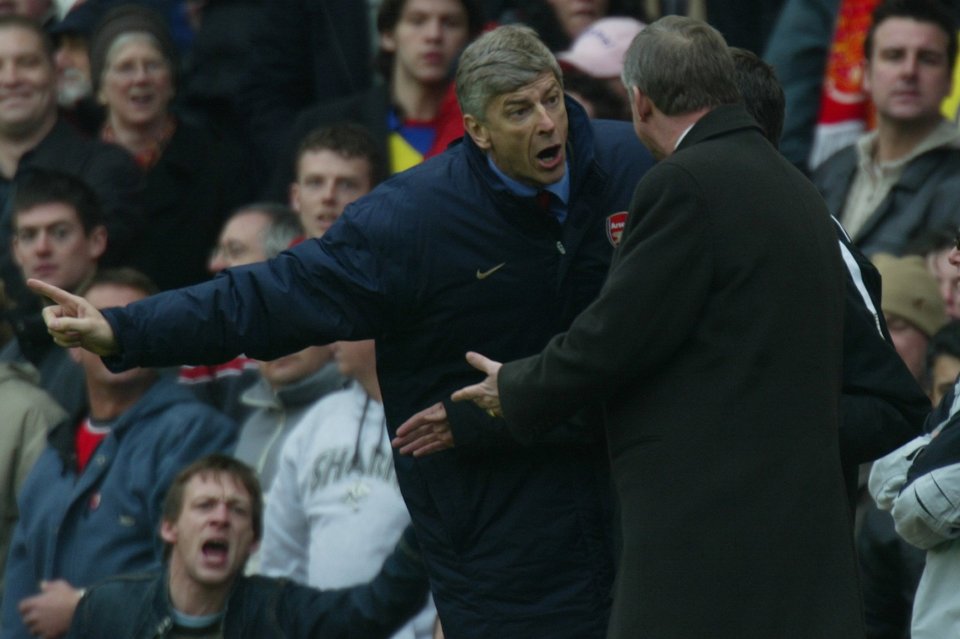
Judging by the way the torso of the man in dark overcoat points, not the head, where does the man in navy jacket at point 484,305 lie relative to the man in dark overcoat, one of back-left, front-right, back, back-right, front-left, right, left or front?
front

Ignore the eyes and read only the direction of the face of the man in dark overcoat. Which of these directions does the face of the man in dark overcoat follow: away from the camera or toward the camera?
away from the camera

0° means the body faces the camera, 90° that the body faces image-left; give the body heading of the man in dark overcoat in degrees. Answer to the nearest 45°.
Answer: approximately 135°

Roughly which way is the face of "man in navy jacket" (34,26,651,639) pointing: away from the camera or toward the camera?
toward the camera
